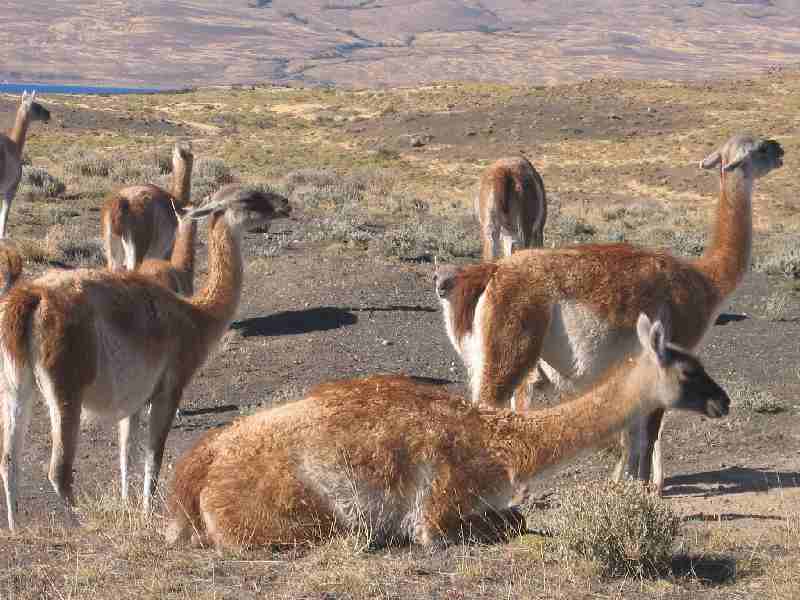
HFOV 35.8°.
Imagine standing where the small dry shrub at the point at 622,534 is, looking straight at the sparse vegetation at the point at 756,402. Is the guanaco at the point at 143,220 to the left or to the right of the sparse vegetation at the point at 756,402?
left

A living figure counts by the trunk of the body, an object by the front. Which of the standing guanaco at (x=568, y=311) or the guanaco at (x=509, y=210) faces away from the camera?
the guanaco

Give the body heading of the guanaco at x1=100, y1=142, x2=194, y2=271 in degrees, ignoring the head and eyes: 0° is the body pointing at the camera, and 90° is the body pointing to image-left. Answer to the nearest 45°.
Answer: approximately 225°

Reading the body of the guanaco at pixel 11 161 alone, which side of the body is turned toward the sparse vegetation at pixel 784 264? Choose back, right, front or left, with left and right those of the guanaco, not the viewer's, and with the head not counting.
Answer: front

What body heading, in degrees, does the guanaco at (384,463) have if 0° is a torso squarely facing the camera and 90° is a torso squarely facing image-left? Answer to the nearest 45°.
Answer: approximately 270°

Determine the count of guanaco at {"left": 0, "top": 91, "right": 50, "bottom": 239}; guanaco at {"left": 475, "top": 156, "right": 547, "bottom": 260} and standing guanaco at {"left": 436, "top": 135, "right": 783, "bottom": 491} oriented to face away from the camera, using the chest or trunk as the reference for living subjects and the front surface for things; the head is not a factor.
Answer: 1

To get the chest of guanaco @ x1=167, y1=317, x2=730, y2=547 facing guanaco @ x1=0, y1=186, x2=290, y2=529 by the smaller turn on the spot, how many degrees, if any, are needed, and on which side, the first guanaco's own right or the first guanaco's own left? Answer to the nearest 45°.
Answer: approximately 135° to the first guanaco's own left

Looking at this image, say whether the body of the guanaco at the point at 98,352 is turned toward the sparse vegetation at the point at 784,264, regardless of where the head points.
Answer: yes

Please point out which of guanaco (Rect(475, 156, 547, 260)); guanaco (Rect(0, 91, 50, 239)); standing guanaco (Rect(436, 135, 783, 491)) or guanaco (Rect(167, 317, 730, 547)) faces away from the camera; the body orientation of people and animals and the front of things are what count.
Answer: guanaco (Rect(475, 156, 547, 260))

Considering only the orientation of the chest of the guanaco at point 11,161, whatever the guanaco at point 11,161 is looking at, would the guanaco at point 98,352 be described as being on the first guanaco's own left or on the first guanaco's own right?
on the first guanaco's own right

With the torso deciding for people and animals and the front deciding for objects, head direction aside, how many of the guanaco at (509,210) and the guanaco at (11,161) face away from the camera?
1

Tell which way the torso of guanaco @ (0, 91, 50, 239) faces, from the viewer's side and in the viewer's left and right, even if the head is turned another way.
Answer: facing to the right of the viewer

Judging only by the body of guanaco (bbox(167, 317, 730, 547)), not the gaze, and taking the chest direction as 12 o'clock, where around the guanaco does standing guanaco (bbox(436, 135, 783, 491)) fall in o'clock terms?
The standing guanaco is roughly at 10 o'clock from the guanaco.
